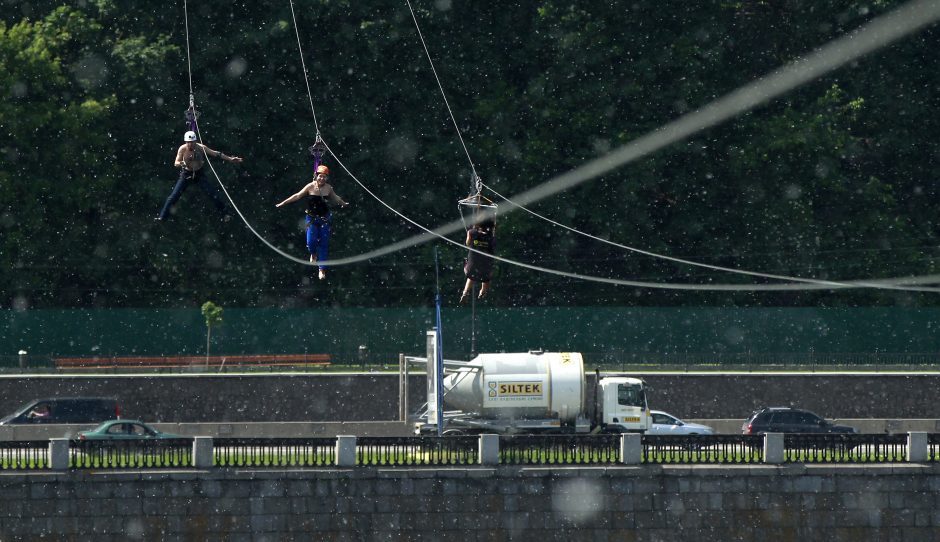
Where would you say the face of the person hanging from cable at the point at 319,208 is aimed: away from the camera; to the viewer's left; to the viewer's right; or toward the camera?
toward the camera

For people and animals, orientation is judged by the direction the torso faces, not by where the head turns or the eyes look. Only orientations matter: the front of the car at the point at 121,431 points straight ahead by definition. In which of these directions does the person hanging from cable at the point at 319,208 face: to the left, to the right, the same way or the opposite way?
to the right

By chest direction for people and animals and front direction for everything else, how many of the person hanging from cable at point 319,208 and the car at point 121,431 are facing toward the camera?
1

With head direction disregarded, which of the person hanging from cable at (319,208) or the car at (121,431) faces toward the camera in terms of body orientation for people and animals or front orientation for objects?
the person hanging from cable

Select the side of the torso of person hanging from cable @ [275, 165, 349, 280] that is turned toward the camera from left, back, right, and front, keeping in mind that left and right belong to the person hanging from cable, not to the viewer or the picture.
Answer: front

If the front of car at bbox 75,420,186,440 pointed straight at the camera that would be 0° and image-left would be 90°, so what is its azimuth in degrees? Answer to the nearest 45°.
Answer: approximately 270°

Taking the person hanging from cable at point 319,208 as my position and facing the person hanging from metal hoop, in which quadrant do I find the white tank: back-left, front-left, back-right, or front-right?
front-left

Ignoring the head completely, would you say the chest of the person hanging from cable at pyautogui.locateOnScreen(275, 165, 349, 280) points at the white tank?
no

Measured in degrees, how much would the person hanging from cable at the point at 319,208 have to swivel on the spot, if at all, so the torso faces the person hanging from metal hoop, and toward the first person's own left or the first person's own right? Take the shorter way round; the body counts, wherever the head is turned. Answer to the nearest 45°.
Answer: approximately 135° to the first person's own left

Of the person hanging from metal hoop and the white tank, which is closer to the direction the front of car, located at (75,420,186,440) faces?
the white tank
